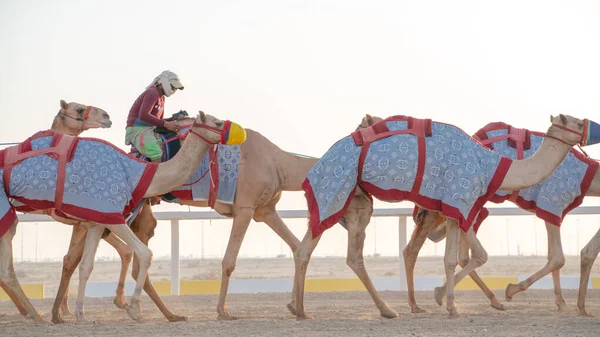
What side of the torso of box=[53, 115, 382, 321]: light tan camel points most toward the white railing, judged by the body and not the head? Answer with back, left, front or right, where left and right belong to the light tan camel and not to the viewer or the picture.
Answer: left

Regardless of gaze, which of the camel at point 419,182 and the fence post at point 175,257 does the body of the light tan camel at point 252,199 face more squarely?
the camel

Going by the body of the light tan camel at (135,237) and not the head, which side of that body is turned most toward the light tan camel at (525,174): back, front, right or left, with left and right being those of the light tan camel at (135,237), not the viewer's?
front

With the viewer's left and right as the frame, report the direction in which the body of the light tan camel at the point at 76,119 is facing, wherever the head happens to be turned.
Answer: facing to the right of the viewer

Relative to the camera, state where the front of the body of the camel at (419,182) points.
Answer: to the viewer's right

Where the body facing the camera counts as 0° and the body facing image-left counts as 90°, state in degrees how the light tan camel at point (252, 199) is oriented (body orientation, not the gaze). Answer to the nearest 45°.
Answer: approximately 270°

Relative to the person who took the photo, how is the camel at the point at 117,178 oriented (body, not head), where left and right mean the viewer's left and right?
facing to the right of the viewer

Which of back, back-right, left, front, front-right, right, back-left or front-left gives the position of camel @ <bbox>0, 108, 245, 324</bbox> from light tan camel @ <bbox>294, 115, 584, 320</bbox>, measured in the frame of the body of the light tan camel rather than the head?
back

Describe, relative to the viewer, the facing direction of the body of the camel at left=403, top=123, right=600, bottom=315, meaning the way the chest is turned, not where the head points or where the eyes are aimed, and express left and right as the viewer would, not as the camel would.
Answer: facing to the right of the viewer
